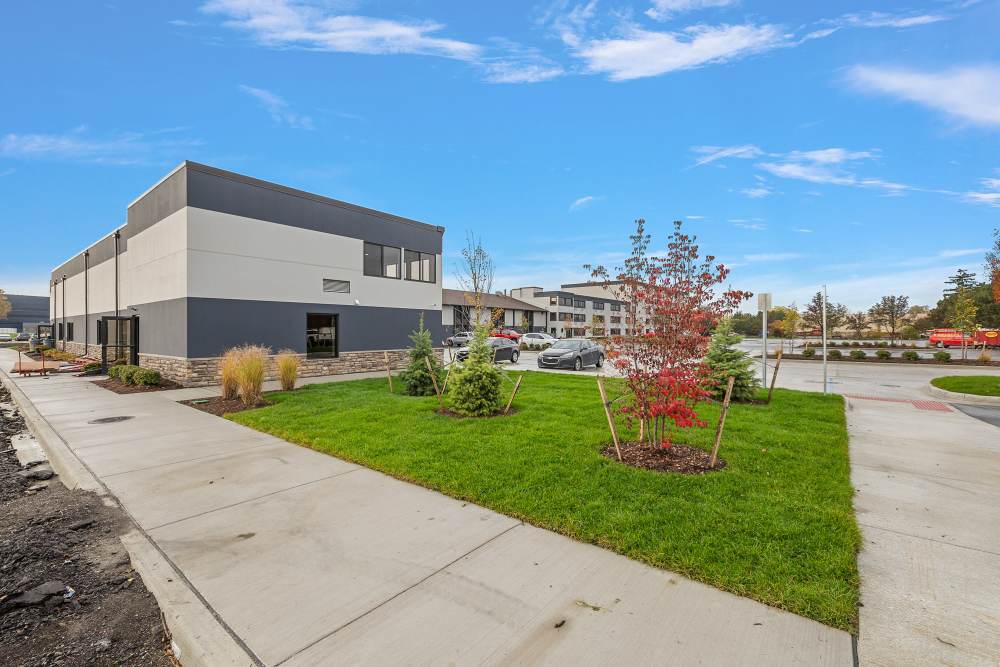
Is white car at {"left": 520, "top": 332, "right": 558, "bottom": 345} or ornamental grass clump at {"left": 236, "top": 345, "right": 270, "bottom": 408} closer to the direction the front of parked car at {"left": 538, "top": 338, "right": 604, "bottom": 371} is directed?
the ornamental grass clump

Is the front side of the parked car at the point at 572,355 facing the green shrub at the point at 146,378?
yes

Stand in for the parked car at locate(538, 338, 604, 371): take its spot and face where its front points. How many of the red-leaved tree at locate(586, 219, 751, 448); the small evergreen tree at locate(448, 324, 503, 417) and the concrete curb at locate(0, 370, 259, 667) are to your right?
0

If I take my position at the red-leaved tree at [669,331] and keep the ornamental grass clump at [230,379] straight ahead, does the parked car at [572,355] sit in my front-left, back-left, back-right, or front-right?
front-right

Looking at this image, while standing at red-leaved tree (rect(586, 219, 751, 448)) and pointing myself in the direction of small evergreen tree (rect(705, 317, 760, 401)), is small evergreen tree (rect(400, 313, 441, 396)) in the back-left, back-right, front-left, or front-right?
front-left

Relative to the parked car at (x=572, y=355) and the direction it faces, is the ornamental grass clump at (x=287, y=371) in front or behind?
in front

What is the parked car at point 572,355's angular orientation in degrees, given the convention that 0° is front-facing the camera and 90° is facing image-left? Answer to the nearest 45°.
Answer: approximately 45°

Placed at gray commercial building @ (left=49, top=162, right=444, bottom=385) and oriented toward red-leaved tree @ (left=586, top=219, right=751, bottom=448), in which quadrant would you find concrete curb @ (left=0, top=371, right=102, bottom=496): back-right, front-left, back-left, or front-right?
front-right

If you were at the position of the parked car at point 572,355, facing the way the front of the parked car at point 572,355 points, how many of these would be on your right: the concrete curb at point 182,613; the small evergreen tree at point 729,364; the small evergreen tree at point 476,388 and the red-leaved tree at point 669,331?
0

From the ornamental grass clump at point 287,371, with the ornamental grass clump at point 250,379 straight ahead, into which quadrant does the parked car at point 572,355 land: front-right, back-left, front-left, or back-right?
back-left

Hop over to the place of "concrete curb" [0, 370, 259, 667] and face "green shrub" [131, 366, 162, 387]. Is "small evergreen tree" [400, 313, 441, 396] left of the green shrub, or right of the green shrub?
right
